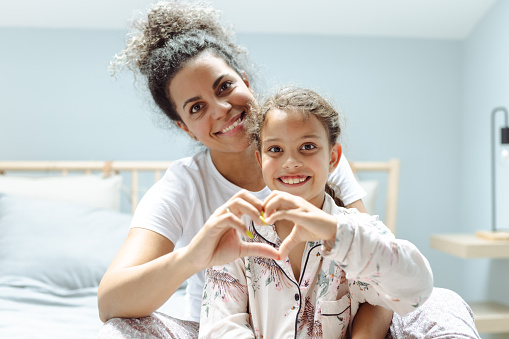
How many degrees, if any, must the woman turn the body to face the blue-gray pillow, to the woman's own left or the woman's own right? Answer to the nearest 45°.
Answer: approximately 135° to the woman's own right

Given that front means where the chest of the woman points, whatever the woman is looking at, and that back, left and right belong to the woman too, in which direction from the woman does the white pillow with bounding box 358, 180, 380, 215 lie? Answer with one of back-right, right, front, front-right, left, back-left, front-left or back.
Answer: back-left

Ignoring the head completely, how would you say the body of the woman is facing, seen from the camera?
toward the camera

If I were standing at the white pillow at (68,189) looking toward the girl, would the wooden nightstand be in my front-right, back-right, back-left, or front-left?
front-left

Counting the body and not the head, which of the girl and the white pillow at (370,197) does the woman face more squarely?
the girl

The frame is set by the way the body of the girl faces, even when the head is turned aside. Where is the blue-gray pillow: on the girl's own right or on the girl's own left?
on the girl's own right

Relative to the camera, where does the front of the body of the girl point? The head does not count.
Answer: toward the camera

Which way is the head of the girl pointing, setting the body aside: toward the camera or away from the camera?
toward the camera

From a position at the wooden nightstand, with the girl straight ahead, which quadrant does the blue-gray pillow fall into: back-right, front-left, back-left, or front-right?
front-right

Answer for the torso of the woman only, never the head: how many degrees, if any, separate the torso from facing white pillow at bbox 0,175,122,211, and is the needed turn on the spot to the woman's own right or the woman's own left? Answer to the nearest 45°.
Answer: approximately 135° to the woman's own right
